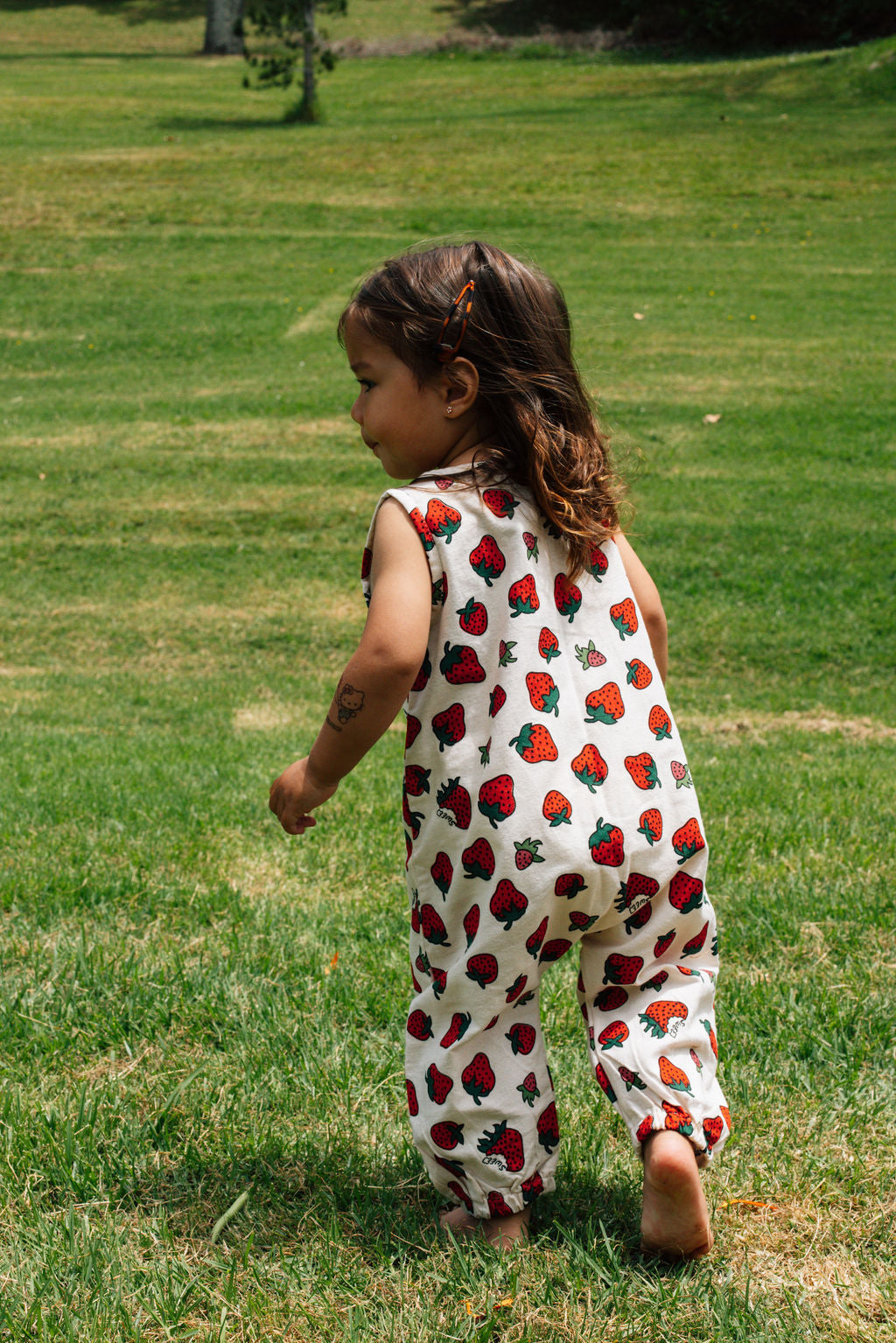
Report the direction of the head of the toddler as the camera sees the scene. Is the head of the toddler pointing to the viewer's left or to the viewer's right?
to the viewer's left

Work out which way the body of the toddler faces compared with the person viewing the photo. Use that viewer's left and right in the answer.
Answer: facing away from the viewer and to the left of the viewer
